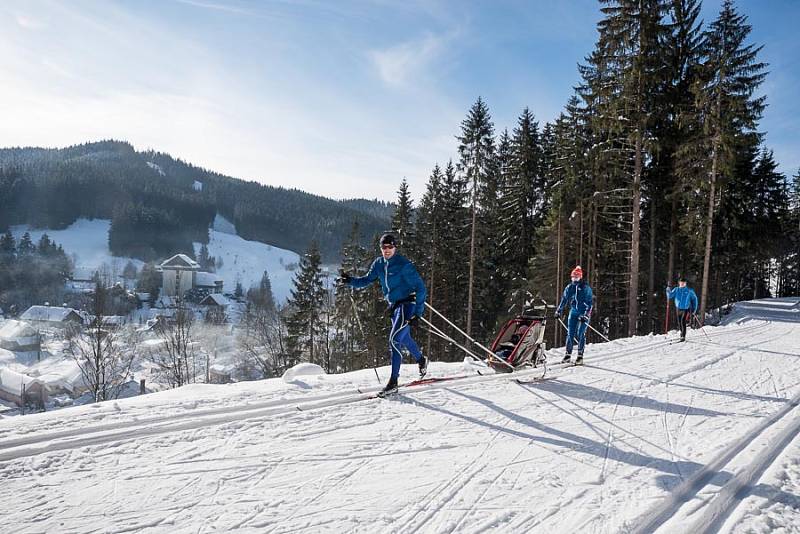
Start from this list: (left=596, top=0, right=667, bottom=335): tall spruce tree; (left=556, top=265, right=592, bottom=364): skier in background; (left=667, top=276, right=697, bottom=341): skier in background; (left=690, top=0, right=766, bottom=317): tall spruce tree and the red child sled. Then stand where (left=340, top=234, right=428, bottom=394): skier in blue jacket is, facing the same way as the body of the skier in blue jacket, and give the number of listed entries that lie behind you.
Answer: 5

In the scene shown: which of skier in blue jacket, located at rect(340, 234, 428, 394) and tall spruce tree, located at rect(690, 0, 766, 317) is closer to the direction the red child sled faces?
the skier in blue jacket

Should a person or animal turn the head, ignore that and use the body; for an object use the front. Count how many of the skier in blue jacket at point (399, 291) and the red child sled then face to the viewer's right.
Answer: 0

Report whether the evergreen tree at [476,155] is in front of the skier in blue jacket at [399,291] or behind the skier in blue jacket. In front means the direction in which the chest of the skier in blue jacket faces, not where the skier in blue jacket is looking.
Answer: behind

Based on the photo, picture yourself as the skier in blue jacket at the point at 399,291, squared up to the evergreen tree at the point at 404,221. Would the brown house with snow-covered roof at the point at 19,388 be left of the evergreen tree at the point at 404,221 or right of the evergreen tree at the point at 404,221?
left

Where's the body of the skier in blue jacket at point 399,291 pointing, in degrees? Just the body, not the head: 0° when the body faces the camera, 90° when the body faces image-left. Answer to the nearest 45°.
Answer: approximately 45°

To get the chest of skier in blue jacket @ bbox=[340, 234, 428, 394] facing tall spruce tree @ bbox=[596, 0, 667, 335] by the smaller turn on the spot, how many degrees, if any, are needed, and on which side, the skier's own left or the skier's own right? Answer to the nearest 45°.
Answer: approximately 180°

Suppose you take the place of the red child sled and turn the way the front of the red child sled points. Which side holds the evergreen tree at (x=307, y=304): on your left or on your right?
on your right

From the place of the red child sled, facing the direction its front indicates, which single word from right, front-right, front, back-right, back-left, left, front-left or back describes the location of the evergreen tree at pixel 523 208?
back-right

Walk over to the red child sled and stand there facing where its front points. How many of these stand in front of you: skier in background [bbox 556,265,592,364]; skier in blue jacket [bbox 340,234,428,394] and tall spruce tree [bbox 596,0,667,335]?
1

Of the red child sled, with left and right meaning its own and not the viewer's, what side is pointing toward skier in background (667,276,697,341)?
back

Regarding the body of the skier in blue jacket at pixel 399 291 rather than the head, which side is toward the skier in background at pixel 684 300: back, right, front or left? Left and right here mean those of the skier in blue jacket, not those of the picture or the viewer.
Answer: back

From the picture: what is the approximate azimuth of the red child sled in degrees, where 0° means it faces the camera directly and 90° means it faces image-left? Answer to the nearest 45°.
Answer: approximately 45°

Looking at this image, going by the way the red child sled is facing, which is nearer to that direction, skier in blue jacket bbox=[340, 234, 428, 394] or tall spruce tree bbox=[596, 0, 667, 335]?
the skier in blue jacket
